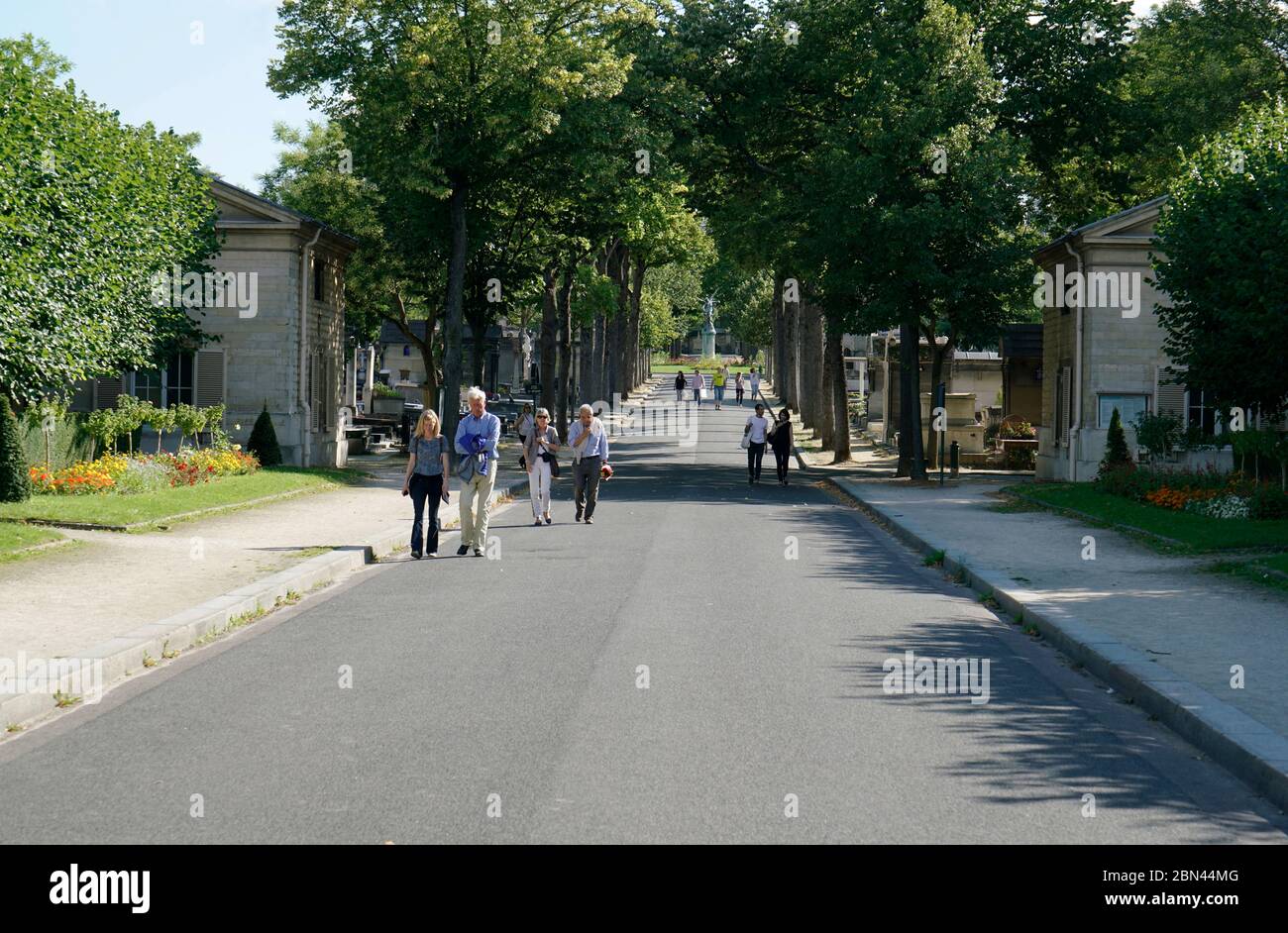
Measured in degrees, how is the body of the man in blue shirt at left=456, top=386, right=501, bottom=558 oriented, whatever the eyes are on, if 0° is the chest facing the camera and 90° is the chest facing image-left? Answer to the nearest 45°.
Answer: approximately 0°

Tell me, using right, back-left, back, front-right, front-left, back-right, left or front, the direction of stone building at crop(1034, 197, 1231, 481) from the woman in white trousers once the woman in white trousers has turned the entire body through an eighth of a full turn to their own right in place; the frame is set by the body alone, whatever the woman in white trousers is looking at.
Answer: back

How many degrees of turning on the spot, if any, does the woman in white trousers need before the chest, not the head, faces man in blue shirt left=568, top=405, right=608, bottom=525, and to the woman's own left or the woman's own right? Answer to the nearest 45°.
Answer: approximately 135° to the woman's own left

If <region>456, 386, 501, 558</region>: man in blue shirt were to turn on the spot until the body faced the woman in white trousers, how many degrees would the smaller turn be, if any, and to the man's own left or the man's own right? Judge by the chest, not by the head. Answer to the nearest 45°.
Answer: approximately 180°

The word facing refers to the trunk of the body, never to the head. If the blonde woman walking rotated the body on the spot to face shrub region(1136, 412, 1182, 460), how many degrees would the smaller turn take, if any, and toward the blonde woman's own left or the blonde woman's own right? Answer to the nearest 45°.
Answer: approximately 135° to the blonde woman's own left

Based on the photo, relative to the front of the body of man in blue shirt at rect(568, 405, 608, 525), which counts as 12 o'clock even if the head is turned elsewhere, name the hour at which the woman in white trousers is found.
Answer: The woman in white trousers is roughly at 2 o'clock from the man in blue shirt.
